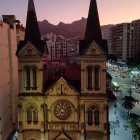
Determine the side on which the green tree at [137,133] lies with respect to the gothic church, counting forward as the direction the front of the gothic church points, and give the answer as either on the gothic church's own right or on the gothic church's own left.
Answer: on the gothic church's own left

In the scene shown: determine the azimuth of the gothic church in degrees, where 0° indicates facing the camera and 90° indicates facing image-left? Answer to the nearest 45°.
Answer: approximately 0°
